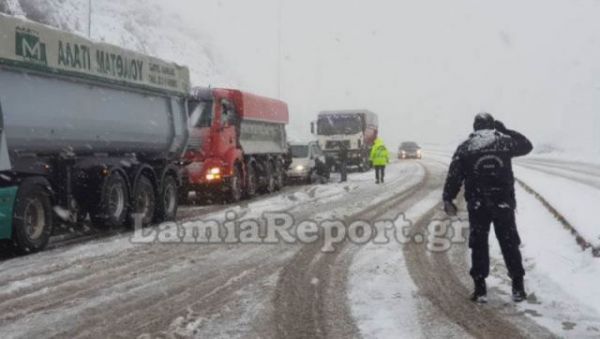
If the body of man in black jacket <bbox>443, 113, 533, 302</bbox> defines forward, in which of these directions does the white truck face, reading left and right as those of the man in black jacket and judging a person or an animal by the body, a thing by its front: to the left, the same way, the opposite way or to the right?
the opposite way

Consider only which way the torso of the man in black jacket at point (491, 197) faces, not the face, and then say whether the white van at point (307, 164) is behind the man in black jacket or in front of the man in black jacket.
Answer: in front

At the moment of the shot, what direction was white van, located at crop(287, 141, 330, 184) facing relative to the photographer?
facing the viewer and to the left of the viewer

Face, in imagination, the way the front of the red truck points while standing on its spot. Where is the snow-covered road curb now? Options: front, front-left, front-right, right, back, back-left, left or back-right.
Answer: left

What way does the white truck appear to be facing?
toward the camera

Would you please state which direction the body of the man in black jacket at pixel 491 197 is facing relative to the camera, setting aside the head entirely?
away from the camera

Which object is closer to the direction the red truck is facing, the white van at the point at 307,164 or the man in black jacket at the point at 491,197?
the man in black jacket
